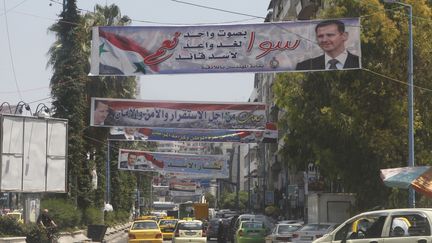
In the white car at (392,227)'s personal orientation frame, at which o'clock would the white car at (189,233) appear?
the white car at (189,233) is roughly at 2 o'clock from the white car at (392,227).

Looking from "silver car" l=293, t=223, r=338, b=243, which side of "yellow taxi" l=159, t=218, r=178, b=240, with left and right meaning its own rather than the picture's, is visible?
back

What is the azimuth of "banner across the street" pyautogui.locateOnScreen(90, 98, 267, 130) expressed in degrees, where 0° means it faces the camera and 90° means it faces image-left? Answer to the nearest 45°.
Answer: approximately 0°

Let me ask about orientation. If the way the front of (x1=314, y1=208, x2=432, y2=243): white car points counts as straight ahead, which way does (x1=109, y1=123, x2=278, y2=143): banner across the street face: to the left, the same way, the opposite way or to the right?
to the left

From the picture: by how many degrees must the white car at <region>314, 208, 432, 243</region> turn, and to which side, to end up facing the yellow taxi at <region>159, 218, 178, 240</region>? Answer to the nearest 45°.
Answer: approximately 45° to its right

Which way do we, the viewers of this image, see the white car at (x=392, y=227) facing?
facing to the left of the viewer

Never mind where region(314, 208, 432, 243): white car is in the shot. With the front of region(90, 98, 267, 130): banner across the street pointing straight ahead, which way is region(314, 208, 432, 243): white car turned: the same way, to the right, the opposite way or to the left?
to the right

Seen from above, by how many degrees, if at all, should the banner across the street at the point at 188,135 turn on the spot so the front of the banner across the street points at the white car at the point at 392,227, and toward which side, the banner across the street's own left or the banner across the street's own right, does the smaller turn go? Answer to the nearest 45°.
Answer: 0° — it already faces it

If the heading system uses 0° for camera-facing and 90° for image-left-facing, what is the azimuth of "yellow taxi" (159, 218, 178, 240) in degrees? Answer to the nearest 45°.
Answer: approximately 0°

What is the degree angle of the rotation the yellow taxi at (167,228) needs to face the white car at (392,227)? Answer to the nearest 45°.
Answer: approximately 180°

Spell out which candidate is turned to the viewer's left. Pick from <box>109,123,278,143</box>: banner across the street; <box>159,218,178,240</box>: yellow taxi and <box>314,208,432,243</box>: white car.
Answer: the white car
